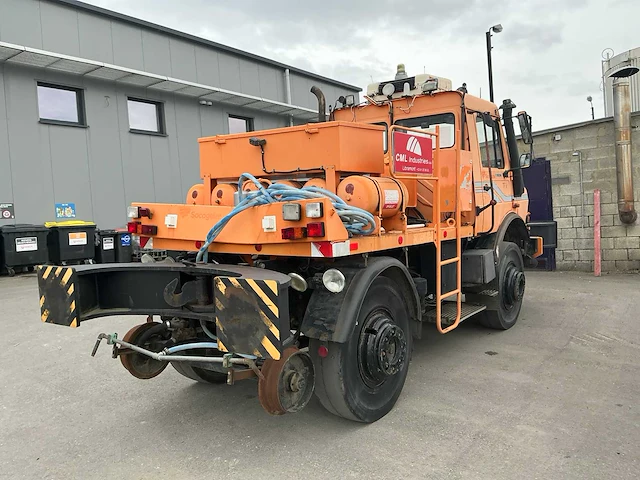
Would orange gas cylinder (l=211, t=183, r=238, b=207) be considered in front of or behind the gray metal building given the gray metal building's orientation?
in front

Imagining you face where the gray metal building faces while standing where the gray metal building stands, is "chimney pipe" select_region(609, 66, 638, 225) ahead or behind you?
ahead

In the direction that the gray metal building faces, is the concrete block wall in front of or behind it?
in front
